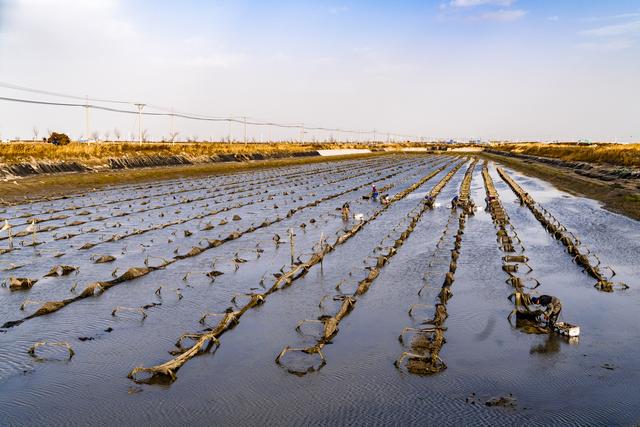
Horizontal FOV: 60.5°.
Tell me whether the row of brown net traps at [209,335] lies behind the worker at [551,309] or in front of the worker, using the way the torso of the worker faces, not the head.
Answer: in front

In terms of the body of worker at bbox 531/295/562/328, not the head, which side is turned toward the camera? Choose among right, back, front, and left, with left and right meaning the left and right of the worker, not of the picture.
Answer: left

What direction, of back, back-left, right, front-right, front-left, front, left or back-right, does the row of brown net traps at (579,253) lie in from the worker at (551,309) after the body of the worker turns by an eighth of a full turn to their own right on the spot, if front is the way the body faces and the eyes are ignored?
front-right

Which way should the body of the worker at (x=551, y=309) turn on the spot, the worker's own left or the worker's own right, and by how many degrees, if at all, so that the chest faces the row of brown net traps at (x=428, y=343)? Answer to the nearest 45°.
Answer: approximately 45° to the worker's own left
